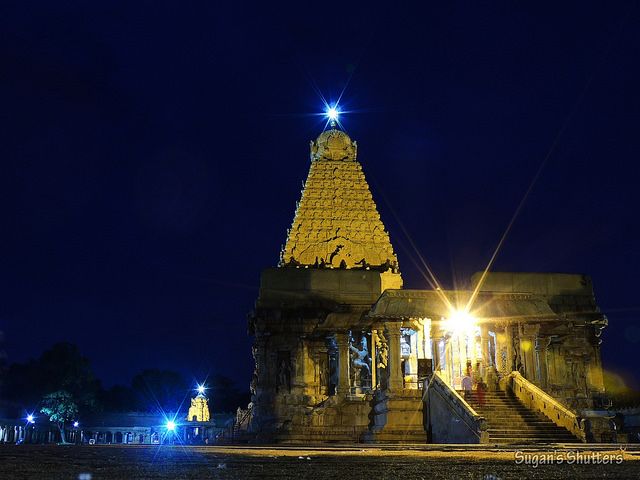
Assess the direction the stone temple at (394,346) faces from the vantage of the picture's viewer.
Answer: facing the viewer and to the right of the viewer
